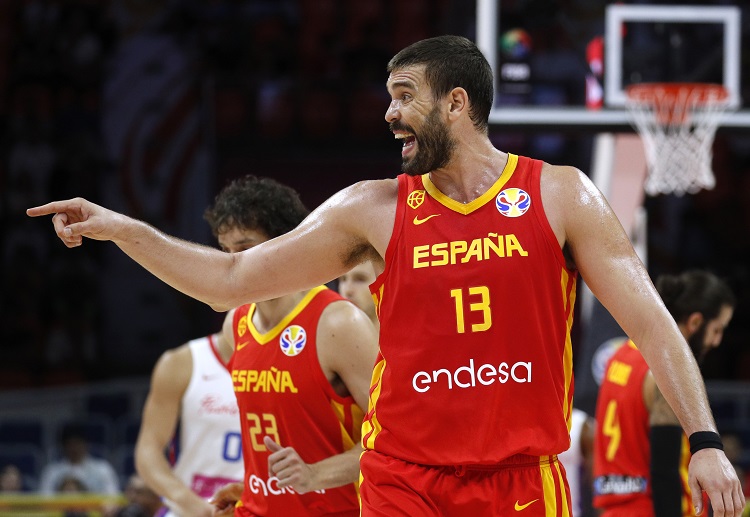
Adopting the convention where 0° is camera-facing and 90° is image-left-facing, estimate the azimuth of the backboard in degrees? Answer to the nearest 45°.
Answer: approximately 0°

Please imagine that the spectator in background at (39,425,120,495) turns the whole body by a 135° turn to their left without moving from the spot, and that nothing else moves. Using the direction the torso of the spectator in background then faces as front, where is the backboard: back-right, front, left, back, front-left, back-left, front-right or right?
right

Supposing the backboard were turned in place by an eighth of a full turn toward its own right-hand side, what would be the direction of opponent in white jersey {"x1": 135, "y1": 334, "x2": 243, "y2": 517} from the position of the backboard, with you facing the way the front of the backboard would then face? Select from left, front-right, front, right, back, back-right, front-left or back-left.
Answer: front

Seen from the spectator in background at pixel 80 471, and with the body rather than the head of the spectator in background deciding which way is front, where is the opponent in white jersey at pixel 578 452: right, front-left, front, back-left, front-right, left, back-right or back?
front-left

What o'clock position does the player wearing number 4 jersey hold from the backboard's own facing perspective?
The player wearing number 4 jersey is roughly at 12 o'clock from the backboard.

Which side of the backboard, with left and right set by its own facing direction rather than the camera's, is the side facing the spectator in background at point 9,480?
right
